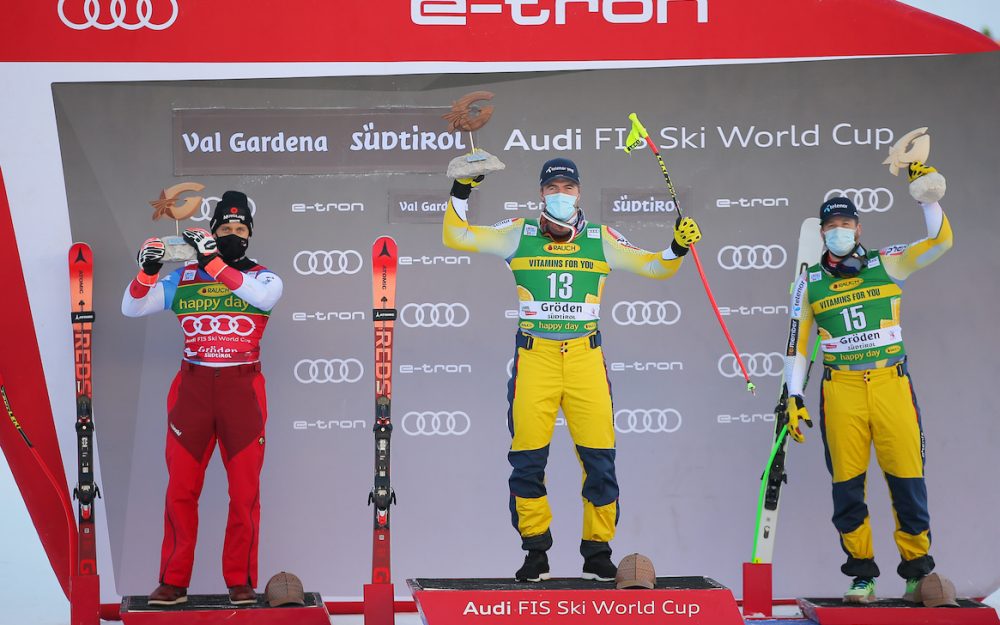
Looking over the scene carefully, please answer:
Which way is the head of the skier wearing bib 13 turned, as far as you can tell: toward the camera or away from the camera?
toward the camera

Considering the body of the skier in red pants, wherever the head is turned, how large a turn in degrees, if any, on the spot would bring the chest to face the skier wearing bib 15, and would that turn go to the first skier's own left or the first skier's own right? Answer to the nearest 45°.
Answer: approximately 90° to the first skier's own left

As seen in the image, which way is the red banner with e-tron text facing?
toward the camera

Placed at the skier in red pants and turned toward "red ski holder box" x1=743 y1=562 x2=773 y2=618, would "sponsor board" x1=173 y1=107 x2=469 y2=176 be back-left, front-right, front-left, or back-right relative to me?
front-left

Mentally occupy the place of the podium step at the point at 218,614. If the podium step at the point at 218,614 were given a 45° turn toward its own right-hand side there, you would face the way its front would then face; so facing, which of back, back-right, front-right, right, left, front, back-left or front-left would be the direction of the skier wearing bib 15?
back-left

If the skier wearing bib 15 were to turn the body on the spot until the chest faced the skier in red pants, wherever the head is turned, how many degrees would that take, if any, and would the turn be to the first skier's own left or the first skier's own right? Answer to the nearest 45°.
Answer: approximately 90° to the first skier's own right

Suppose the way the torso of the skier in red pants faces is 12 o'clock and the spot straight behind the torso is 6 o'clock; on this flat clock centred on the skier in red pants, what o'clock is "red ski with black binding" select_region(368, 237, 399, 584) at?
The red ski with black binding is roughly at 10 o'clock from the skier in red pants.

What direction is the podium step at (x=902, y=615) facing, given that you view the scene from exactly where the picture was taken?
facing the viewer

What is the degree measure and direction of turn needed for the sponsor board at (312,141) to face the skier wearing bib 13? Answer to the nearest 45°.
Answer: approximately 45° to its left

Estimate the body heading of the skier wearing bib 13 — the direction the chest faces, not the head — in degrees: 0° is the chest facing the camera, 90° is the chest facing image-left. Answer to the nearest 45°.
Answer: approximately 0°

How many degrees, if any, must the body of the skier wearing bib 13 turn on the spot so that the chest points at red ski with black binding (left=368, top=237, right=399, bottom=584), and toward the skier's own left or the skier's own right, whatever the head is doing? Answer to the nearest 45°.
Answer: approximately 90° to the skier's own right
